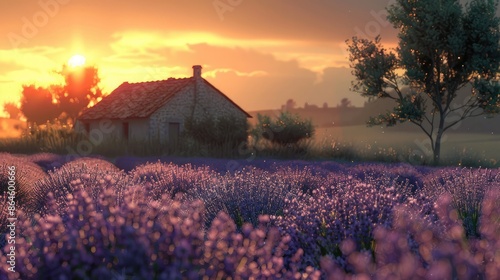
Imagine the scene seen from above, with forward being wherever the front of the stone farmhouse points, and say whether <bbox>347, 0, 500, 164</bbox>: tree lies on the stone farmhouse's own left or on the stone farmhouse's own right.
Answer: on the stone farmhouse's own left

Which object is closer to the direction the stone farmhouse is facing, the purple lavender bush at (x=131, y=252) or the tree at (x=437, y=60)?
the purple lavender bush

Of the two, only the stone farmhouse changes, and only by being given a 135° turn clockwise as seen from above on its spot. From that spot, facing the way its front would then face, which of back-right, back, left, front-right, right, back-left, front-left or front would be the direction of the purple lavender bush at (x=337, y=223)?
back

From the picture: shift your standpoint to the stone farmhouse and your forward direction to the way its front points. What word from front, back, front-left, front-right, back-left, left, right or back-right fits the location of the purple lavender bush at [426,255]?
front-left

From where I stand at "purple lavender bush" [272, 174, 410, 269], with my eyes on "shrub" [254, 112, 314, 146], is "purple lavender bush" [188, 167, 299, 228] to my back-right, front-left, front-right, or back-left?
front-left

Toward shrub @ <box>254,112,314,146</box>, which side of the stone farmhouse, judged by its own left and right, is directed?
left

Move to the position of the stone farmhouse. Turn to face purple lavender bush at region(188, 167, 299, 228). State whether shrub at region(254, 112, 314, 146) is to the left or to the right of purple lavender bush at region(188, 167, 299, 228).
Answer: left

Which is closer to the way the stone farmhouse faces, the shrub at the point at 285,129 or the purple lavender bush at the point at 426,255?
the purple lavender bush

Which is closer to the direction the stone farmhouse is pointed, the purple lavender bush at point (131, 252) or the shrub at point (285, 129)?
the purple lavender bush

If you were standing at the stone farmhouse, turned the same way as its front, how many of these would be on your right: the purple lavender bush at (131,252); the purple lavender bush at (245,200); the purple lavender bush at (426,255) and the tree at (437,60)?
0

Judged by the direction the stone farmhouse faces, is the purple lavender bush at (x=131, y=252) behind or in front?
in front
